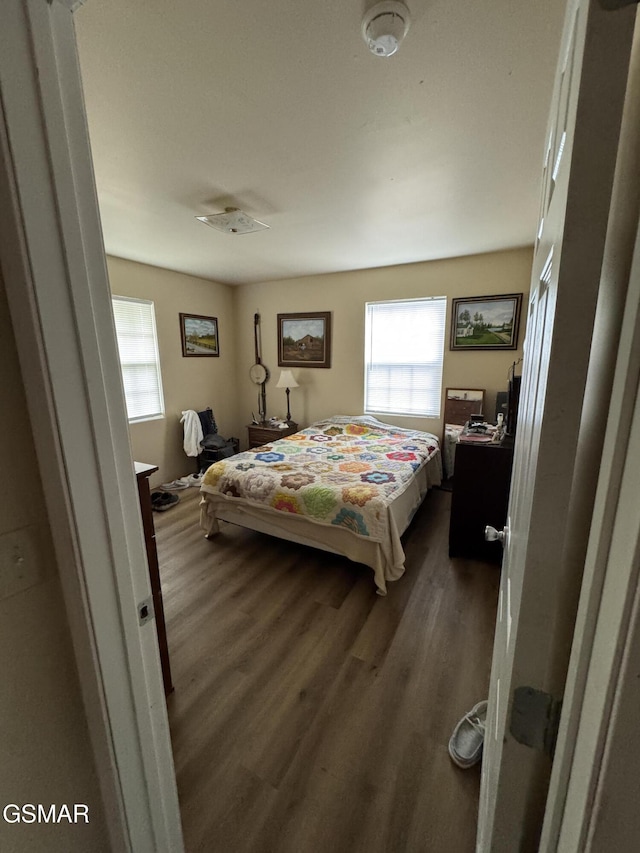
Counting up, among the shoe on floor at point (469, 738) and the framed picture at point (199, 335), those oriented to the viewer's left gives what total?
0

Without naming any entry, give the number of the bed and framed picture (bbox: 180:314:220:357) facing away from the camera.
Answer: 0

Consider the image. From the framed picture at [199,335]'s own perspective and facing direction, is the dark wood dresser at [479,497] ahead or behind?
ahead

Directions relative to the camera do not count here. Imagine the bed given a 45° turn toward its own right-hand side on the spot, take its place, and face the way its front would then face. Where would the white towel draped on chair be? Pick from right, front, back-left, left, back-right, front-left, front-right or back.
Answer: front-right

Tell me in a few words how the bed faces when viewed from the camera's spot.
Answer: facing the viewer and to the left of the viewer

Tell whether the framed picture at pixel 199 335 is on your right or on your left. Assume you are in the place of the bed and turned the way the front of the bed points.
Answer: on your right

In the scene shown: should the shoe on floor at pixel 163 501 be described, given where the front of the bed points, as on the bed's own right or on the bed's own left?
on the bed's own right

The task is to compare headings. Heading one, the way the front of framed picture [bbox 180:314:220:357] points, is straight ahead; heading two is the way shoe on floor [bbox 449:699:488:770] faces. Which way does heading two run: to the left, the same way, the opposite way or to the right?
to the right

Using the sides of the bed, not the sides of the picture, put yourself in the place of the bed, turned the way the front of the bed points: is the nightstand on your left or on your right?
on your right

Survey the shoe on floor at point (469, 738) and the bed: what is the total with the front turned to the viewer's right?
0

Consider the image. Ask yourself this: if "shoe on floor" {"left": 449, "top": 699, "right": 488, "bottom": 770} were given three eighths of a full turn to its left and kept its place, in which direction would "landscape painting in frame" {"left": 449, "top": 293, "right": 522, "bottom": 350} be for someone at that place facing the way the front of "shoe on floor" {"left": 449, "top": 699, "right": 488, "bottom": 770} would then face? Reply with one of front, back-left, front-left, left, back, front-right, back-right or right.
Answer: front-left

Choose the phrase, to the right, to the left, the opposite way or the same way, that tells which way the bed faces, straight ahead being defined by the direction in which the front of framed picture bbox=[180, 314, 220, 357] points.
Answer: to the right

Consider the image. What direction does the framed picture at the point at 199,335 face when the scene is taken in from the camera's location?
facing the viewer and to the right of the viewer

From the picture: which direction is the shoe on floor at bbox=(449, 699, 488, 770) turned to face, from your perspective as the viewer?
facing the viewer

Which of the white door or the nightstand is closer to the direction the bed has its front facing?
the white door

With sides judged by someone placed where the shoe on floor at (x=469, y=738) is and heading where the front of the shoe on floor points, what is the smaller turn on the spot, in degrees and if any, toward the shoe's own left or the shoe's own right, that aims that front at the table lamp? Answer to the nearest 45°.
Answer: approximately 135° to the shoe's own right
